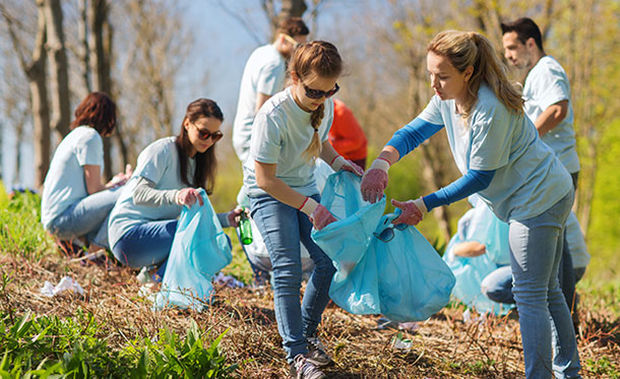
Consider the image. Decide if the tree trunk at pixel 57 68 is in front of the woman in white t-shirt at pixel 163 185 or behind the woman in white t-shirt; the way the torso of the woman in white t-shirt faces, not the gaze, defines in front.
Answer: behind

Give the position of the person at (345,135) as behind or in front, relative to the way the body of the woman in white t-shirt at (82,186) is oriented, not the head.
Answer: in front

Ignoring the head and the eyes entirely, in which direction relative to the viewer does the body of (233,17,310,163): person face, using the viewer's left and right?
facing to the right of the viewer

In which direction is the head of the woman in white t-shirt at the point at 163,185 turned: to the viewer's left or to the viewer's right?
to the viewer's right

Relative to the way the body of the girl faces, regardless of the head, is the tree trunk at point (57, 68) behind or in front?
behind

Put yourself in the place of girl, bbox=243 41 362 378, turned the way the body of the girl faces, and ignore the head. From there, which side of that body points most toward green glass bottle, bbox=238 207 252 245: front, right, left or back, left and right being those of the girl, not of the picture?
back

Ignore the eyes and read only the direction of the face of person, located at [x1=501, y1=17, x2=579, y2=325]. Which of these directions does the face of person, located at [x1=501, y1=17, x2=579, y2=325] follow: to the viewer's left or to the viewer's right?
to the viewer's left

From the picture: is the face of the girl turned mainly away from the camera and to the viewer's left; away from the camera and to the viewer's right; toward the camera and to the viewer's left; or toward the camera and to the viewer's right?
toward the camera and to the viewer's right

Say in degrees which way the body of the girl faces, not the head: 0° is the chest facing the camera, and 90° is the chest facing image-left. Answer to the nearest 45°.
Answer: approximately 315°

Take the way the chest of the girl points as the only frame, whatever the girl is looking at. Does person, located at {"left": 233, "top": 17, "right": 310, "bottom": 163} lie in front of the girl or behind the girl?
behind

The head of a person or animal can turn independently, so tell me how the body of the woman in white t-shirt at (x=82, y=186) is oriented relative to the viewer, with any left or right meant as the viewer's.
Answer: facing away from the viewer and to the right of the viewer

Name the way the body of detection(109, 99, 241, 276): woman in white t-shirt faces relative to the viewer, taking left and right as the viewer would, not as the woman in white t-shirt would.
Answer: facing the viewer and to the right of the viewer
